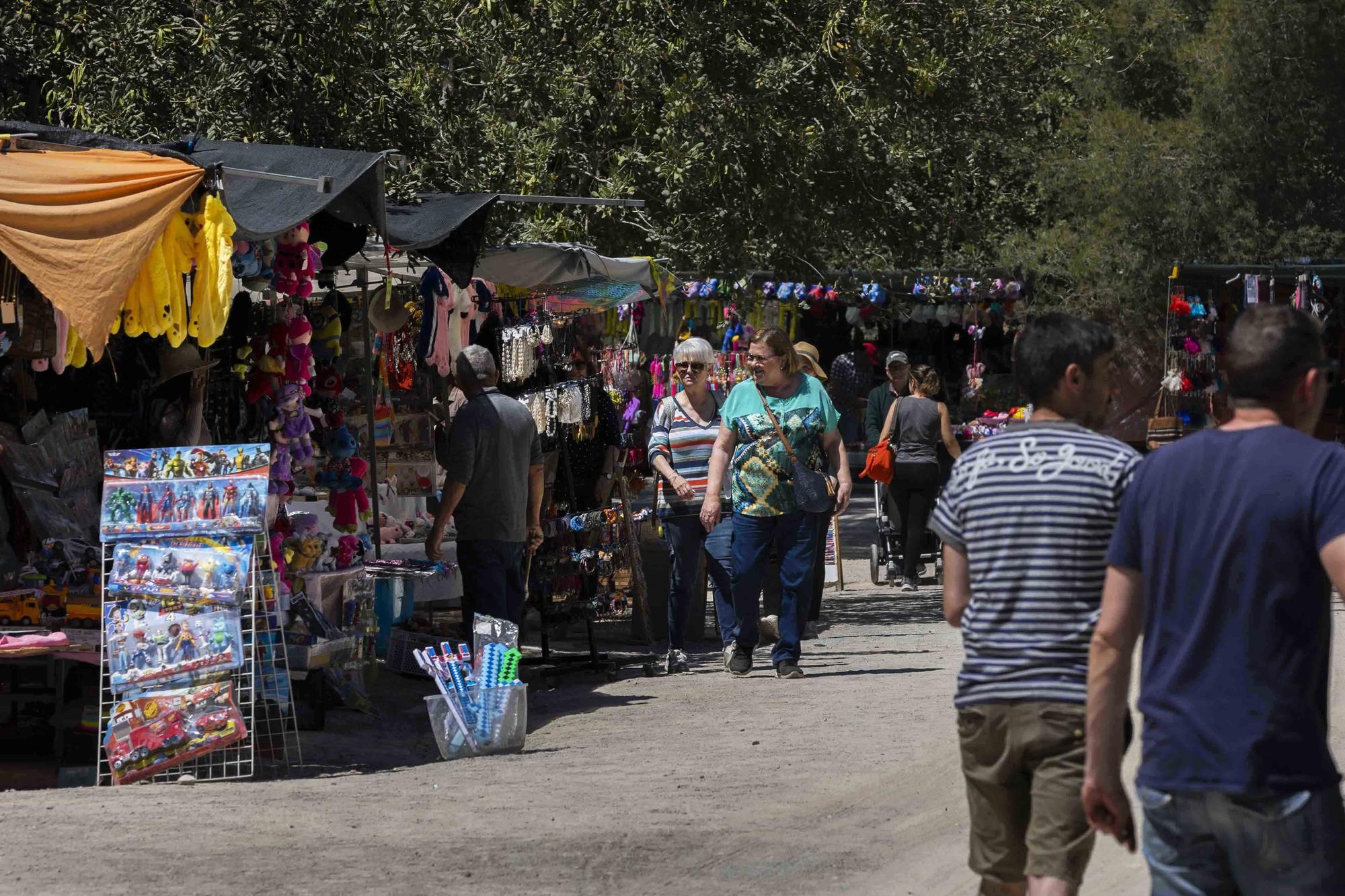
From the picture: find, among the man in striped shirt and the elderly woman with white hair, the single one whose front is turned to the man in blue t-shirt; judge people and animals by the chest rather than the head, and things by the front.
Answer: the elderly woman with white hair

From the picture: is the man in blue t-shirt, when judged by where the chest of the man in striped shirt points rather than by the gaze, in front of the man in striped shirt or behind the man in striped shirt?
behind

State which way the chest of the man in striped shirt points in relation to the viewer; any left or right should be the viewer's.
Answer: facing away from the viewer

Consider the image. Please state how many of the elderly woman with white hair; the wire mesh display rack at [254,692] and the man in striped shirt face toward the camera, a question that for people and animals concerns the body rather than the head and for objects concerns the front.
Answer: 2

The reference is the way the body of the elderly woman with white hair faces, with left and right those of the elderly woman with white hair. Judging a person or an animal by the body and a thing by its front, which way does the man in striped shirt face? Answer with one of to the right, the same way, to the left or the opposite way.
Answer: the opposite way

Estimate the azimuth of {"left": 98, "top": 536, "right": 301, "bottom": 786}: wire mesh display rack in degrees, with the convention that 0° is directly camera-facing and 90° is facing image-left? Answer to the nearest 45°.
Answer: approximately 0°

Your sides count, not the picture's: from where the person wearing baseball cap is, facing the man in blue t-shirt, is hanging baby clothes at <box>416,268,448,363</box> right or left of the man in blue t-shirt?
right

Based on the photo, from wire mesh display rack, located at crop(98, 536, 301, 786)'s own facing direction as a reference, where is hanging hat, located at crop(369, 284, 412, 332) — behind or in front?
behind

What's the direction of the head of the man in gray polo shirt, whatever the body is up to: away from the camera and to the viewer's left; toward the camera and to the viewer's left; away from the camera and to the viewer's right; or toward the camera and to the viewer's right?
away from the camera and to the viewer's left

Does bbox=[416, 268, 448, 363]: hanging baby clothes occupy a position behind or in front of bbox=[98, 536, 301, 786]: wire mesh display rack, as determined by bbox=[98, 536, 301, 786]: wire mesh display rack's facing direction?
behind
